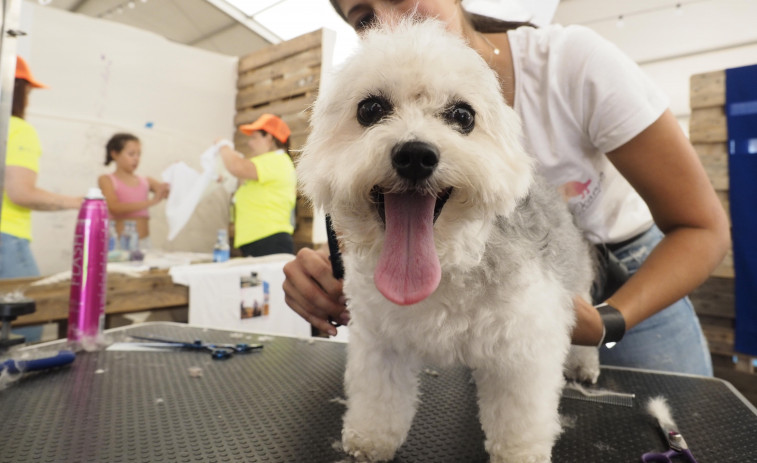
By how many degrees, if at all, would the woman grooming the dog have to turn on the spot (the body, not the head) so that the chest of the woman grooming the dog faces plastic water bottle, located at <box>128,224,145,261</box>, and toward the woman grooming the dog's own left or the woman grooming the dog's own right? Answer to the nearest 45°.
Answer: approximately 90° to the woman grooming the dog's own right

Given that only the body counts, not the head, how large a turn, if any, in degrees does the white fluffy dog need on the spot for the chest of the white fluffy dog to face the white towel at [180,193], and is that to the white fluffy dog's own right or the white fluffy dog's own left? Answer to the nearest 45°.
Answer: approximately 135° to the white fluffy dog's own right

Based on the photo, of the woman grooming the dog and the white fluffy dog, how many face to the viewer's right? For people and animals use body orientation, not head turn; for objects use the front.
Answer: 0

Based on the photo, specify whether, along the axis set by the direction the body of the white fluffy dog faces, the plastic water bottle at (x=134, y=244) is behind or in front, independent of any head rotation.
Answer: behind

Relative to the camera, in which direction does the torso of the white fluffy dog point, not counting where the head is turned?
toward the camera

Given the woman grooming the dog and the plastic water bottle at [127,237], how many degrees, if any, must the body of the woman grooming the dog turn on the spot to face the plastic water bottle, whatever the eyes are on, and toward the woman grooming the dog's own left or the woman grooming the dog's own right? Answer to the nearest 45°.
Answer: approximately 90° to the woman grooming the dog's own right

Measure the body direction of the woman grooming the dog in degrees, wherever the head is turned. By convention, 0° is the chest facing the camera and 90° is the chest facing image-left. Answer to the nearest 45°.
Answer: approximately 45°

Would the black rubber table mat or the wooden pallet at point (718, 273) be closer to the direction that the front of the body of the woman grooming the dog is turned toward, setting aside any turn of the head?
the black rubber table mat

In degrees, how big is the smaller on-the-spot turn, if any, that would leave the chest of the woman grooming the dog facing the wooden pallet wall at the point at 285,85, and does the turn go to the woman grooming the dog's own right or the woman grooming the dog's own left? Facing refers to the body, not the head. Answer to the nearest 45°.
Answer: approximately 90° to the woman grooming the dog's own right

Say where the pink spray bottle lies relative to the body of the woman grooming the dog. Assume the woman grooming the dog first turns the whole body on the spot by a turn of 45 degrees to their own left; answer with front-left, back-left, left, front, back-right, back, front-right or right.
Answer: right

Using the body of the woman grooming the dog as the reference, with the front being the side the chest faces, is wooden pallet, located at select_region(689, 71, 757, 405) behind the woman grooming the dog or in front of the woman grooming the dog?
behind

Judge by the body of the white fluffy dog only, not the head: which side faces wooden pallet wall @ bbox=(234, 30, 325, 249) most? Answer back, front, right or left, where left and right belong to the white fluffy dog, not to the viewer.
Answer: back

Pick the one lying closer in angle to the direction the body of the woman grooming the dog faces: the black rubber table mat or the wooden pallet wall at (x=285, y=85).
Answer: the black rubber table mat
